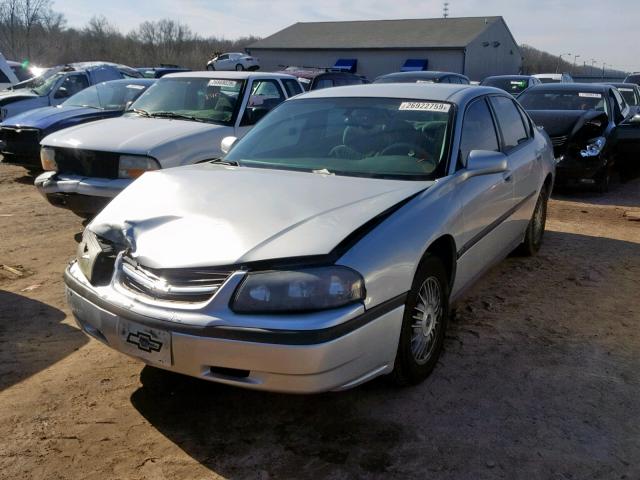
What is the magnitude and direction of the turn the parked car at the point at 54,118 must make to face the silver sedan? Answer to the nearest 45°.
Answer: approximately 45° to its left

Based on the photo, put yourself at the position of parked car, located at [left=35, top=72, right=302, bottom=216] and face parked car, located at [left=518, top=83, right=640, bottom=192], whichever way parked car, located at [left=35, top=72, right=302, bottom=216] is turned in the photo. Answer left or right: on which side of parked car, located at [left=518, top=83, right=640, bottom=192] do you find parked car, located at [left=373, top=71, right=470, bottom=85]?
left

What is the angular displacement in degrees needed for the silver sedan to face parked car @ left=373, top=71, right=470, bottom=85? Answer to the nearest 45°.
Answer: approximately 135° to its right

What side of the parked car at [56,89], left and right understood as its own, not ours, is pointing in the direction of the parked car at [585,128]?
left

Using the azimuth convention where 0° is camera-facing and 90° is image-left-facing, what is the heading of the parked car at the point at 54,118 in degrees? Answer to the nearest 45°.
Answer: approximately 45°

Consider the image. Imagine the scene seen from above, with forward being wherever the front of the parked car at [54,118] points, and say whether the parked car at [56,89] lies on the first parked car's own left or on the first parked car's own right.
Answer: on the first parked car's own right

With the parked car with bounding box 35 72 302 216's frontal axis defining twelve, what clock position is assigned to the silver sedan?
The silver sedan is roughly at 10 o'clock from the parked car.

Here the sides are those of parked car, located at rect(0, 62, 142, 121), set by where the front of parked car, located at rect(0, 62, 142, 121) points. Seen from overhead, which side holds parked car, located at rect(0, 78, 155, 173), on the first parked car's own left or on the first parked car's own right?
on the first parked car's own left
